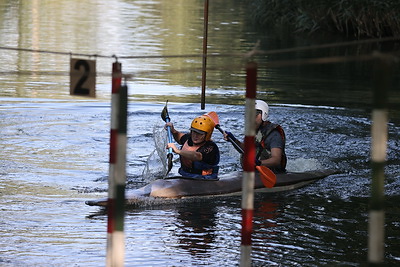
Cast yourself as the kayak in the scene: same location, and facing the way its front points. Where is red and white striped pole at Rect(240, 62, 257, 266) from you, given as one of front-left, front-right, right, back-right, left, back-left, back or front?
left

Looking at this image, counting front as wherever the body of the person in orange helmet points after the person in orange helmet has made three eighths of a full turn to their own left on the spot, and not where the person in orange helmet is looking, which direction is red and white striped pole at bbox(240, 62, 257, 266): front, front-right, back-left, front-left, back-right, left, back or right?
right

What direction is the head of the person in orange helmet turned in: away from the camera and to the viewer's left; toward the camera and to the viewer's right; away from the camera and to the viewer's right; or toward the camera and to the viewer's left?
toward the camera and to the viewer's left

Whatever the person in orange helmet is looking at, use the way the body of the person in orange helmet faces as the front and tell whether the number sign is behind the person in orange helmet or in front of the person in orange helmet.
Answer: in front

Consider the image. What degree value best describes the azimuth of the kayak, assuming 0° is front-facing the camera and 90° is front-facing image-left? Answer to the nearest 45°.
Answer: approximately 90°

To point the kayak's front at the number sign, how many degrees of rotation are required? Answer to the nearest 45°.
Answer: approximately 90° to its left

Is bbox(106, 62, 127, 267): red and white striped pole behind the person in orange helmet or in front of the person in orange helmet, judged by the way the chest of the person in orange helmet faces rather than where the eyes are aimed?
in front
